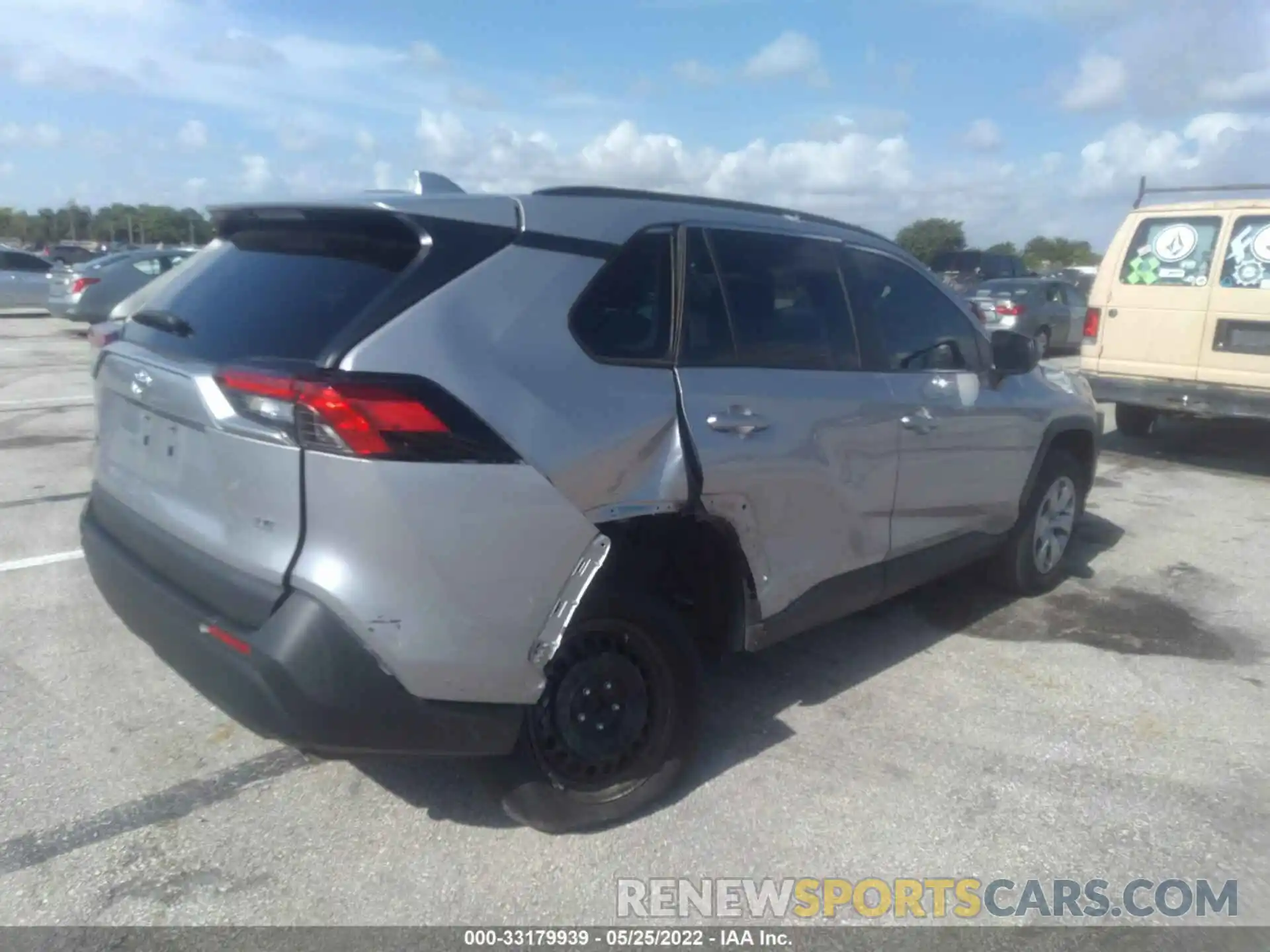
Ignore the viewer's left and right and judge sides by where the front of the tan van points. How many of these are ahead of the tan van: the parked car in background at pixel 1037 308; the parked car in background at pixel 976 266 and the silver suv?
2

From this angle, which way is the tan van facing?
away from the camera

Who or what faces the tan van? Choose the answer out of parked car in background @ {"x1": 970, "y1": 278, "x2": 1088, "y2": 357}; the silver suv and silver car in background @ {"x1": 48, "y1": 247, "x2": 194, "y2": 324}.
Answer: the silver suv

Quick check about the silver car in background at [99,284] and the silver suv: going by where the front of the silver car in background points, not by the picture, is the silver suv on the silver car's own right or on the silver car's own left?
on the silver car's own right

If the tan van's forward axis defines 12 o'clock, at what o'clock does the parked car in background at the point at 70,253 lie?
The parked car in background is roughly at 10 o'clock from the tan van.

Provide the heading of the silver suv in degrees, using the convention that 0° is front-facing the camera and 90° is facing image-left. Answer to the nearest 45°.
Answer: approximately 225°

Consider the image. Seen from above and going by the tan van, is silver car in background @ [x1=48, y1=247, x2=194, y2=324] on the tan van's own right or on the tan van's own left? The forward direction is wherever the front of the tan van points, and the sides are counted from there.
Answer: on the tan van's own left

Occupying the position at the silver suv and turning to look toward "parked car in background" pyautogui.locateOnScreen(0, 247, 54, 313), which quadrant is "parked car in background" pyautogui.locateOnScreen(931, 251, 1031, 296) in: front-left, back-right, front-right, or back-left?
front-right

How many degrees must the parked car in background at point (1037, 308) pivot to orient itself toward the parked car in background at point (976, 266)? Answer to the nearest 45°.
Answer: approximately 45° to its left

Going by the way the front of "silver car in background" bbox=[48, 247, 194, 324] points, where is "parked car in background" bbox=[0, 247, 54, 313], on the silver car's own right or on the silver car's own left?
on the silver car's own left

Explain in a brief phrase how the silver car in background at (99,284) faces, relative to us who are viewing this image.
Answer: facing away from the viewer and to the right of the viewer

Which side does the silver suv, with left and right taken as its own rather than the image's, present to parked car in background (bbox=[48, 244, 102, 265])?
left

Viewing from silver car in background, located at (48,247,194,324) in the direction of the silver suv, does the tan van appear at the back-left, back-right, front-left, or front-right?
front-left
